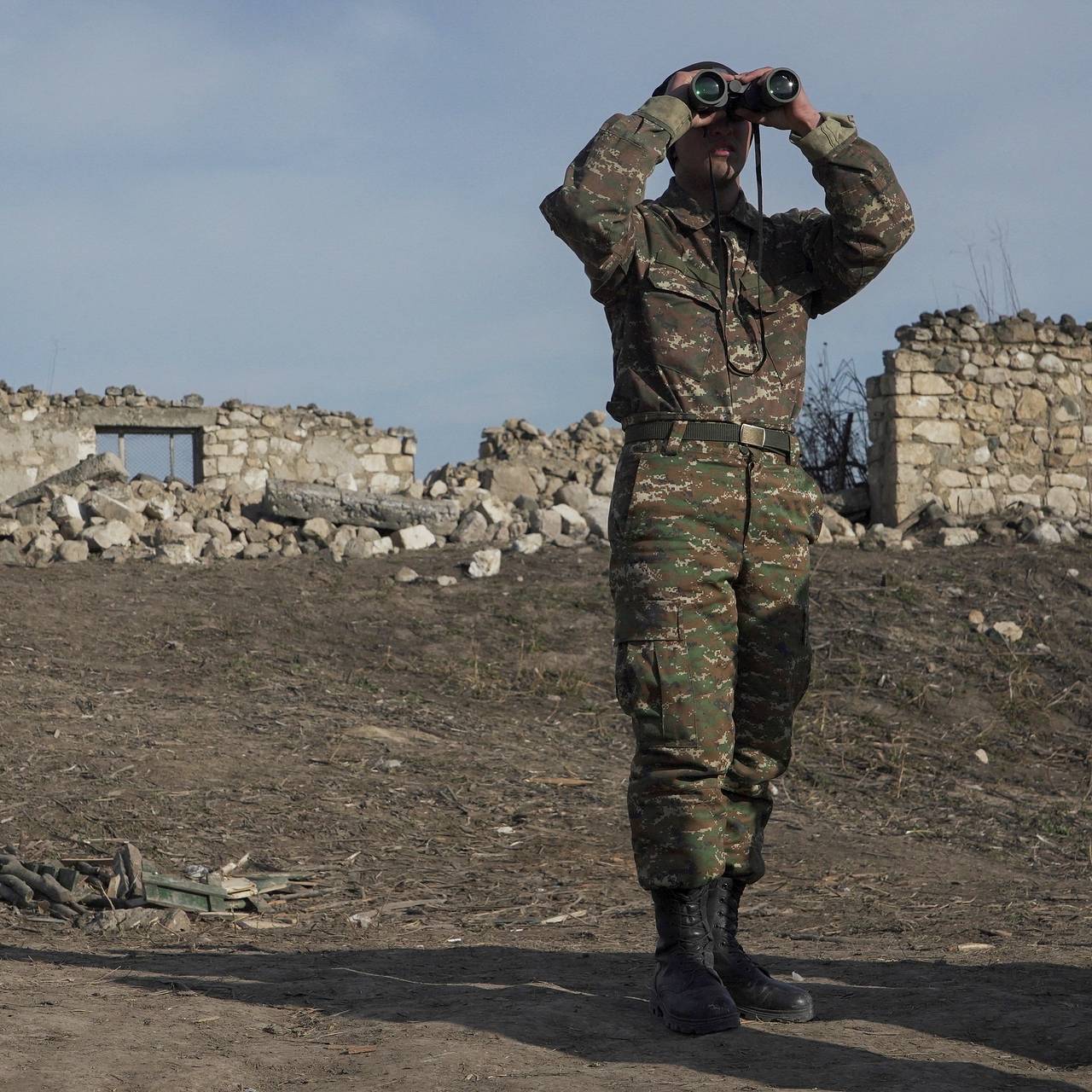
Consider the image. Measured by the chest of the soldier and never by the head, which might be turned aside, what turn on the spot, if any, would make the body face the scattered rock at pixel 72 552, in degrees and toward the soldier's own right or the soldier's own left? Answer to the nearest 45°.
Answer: approximately 180°

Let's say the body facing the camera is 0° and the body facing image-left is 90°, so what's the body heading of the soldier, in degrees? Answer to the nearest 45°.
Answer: approximately 315°

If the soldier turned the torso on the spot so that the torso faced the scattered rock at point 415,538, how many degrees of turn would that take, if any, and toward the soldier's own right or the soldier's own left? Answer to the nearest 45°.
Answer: approximately 135° to the soldier's own left

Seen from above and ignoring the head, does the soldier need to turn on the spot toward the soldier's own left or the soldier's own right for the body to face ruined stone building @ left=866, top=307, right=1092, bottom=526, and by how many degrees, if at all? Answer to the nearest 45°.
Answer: approximately 135° to the soldier's own left

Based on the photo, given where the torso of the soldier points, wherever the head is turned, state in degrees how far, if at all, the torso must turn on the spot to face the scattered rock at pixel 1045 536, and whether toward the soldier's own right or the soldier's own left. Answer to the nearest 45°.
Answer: approximately 135° to the soldier's own left

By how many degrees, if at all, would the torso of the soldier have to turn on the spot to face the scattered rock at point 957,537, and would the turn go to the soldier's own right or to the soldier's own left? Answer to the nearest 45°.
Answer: approximately 135° to the soldier's own left

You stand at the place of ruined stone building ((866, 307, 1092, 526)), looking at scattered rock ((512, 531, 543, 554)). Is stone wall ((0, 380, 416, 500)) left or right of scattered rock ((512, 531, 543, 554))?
right
